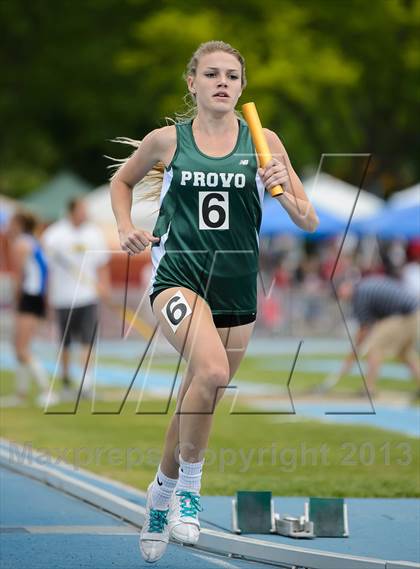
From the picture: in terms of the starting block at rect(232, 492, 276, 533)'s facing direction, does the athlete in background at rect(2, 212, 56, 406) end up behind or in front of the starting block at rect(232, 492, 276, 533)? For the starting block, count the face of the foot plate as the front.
behind

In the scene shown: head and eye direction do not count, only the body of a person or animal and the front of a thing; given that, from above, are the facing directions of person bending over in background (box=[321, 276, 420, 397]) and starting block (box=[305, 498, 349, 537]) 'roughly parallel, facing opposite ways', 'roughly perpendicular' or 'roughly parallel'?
roughly perpendicular

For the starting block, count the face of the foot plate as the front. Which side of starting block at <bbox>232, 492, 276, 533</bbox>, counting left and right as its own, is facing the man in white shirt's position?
back

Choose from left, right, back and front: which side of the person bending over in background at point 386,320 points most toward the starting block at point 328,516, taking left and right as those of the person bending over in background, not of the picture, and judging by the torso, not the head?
left

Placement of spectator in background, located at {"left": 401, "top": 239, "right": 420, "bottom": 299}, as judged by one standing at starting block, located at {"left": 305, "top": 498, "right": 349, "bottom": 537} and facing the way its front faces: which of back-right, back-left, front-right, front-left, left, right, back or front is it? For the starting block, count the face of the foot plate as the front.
back

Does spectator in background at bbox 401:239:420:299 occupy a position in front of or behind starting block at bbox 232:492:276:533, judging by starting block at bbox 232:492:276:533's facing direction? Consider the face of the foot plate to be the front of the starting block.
behind

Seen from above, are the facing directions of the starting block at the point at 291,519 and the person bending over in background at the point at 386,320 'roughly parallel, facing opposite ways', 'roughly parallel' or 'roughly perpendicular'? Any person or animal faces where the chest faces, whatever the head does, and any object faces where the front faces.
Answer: roughly perpendicular

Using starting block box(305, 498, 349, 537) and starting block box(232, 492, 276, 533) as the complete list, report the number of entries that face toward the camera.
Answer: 2

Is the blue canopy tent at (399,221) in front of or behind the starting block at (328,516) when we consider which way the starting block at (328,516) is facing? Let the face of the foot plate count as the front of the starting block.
behind

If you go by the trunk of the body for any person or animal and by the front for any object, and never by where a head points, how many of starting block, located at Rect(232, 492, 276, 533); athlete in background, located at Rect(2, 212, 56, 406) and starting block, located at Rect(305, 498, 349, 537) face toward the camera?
2

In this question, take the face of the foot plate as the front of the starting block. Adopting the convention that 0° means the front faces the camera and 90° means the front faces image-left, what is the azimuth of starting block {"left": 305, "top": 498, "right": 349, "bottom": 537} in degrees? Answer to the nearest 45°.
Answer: approximately 0°

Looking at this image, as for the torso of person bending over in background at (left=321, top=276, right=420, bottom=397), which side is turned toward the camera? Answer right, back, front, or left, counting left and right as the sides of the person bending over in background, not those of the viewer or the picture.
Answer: left
